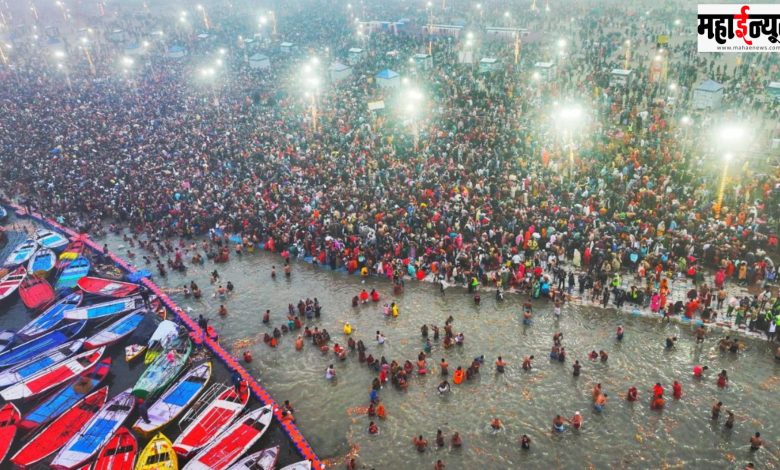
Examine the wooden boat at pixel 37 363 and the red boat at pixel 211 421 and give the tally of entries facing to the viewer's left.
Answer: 0

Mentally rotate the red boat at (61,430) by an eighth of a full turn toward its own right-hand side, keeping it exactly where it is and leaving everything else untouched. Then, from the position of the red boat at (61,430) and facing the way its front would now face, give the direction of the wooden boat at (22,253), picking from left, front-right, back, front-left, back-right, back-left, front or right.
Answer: left

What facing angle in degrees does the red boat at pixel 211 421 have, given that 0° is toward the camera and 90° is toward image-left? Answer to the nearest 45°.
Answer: approximately 225°

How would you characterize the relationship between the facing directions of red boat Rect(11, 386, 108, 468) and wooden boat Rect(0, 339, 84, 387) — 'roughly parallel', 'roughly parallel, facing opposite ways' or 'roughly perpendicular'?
roughly parallel

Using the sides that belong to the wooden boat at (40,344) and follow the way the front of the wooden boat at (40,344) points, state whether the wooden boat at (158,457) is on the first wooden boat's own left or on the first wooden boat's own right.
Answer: on the first wooden boat's own right

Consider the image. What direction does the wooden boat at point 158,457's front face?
away from the camera

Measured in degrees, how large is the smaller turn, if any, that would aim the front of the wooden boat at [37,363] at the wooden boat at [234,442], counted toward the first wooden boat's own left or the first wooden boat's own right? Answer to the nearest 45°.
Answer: approximately 90° to the first wooden boat's own right

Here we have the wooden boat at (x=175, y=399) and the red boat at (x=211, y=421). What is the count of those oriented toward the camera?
0

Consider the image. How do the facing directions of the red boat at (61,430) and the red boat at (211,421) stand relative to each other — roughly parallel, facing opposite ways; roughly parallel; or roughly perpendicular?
roughly parallel

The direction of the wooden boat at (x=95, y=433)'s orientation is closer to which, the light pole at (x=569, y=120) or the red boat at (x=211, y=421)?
the light pole

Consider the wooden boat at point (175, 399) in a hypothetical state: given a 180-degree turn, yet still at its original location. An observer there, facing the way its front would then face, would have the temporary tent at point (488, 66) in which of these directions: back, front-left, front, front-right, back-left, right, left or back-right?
back

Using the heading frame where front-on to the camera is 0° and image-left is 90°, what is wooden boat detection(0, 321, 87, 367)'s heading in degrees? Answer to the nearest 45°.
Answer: approximately 225°

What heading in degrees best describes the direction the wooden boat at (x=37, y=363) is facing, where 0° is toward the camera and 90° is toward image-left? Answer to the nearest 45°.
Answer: approximately 225°

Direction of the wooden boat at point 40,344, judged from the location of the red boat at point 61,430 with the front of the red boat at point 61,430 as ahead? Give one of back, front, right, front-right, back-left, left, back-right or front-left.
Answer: front-left

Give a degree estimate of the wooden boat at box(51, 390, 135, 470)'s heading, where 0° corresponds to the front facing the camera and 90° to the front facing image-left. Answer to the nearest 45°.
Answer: approximately 225°

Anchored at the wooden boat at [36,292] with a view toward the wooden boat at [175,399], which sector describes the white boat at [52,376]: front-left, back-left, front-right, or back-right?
front-right

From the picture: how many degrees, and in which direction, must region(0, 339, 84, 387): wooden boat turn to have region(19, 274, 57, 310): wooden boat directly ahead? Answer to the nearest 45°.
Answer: approximately 45° to its left

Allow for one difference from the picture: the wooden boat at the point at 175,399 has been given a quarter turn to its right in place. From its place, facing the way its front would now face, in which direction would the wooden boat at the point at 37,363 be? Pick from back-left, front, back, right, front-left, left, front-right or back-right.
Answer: back

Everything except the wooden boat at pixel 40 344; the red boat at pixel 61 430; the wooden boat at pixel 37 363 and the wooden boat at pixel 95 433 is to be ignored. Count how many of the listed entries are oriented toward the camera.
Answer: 0

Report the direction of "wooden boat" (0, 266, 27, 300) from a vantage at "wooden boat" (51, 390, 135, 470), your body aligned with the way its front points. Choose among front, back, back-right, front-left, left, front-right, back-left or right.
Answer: front-left
